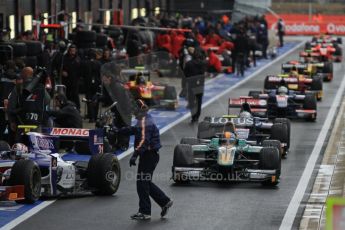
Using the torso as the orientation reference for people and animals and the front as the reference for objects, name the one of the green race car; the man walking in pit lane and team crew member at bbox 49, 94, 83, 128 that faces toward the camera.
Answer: the green race car

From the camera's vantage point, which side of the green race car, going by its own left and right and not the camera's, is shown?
front

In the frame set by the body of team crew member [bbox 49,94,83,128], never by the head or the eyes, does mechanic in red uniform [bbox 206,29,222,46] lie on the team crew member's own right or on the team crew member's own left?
on the team crew member's own right

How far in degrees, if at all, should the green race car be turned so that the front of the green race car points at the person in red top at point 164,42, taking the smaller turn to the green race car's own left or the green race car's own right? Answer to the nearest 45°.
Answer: approximately 180°

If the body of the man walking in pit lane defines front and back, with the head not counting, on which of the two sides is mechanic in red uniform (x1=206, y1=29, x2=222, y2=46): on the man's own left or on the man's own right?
on the man's own right
